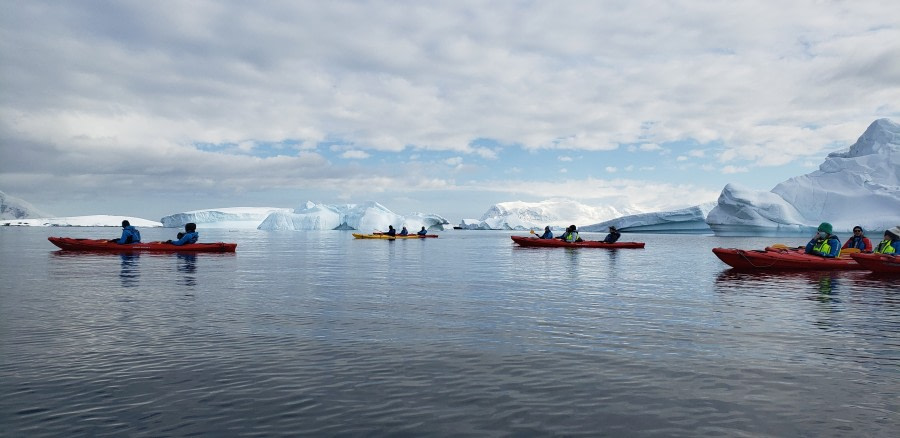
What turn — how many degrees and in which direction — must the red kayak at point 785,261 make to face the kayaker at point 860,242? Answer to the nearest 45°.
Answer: approximately 135° to its right

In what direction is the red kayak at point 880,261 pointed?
to the viewer's left

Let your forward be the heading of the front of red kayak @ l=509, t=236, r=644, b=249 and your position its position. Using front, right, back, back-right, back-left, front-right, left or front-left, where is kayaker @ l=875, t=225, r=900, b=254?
back-left

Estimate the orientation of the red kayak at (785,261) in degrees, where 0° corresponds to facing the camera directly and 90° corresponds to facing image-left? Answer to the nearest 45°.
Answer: approximately 90°

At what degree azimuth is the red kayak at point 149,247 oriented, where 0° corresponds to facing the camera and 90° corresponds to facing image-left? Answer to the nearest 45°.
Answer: approximately 90°

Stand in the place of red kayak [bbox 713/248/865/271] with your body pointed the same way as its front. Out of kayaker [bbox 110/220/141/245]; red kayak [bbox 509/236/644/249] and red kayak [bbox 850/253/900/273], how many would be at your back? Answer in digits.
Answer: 1

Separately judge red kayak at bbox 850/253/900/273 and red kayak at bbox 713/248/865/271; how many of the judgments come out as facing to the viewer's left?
2

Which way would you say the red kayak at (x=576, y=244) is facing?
to the viewer's left

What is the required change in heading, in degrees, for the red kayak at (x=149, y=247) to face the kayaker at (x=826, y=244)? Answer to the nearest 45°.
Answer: approximately 135° to its left

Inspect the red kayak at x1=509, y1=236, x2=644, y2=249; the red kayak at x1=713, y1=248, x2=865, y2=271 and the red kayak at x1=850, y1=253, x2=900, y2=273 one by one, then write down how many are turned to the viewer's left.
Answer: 3

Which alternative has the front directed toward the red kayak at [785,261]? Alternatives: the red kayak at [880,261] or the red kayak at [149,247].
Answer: the red kayak at [880,261]

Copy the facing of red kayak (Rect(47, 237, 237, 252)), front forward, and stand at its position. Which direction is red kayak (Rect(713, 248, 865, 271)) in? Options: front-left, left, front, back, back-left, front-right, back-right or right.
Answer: back-left
